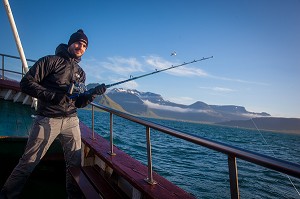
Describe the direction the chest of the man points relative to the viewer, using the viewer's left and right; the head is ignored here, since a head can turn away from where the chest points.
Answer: facing the viewer and to the right of the viewer

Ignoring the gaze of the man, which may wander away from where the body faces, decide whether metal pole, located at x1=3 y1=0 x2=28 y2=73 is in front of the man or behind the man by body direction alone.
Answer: behind
